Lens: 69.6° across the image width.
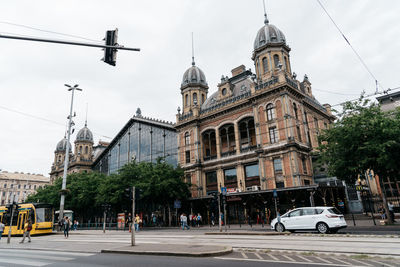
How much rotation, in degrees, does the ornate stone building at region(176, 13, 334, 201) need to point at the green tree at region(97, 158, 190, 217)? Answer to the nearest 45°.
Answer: approximately 45° to its right

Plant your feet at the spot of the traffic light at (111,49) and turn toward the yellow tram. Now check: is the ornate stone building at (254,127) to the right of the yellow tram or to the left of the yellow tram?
right

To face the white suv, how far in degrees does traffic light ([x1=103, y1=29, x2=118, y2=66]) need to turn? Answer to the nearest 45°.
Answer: approximately 90° to its right

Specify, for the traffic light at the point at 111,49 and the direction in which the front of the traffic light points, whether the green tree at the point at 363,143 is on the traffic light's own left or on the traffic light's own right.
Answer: on the traffic light's own right

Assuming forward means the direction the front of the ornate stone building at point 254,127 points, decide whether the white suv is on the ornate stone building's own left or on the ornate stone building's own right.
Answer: on the ornate stone building's own left

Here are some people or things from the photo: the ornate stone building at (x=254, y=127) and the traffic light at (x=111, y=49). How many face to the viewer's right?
0

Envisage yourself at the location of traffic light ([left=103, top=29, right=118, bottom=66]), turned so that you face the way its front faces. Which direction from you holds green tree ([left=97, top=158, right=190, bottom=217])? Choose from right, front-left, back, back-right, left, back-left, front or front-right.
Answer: front-right

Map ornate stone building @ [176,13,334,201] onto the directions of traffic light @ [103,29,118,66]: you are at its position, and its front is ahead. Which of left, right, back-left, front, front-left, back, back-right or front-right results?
right

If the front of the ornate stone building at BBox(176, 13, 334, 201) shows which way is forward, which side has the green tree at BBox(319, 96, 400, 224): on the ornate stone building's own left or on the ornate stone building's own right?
on the ornate stone building's own left

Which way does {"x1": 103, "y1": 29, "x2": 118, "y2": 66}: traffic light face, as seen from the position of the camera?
facing away from the viewer and to the left of the viewer

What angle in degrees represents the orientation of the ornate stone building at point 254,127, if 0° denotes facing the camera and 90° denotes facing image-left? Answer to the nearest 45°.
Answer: approximately 45°
